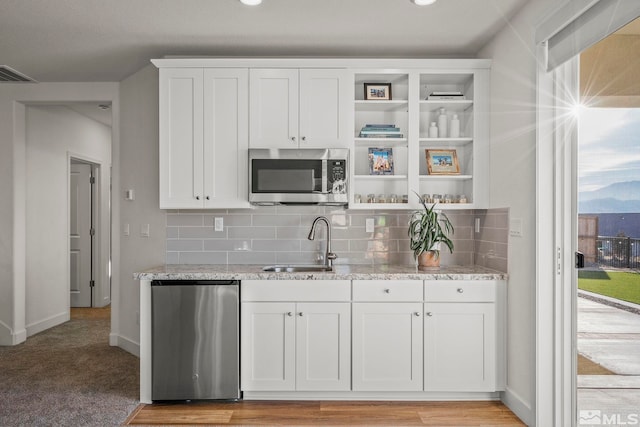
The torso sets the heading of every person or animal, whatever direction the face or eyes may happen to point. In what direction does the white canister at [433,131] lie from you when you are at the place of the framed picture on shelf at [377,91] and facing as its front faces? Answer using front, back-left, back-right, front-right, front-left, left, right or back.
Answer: left

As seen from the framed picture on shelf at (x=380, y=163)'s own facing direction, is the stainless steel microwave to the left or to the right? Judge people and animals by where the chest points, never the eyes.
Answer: on its right

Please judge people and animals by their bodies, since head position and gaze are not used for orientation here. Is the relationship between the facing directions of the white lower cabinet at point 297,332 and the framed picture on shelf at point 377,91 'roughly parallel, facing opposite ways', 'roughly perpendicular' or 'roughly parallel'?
roughly parallel

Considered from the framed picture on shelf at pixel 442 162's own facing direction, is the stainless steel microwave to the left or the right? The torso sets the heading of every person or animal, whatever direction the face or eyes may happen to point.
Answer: on its right

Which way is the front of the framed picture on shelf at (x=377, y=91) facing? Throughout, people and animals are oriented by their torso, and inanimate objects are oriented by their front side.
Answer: toward the camera

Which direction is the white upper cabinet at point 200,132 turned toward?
toward the camera

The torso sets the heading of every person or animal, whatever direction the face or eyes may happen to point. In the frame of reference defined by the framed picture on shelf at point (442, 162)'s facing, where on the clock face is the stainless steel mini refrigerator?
The stainless steel mini refrigerator is roughly at 2 o'clock from the framed picture on shelf.

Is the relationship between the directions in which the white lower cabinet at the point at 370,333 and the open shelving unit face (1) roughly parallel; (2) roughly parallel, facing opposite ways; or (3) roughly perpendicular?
roughly parallel

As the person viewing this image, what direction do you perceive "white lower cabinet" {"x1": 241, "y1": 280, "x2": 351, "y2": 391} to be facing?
facing the viewer

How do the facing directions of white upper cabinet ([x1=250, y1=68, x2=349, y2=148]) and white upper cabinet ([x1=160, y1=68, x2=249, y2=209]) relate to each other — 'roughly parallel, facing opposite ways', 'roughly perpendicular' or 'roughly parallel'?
roughly parallel

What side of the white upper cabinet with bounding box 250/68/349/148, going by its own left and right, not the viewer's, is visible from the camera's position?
front

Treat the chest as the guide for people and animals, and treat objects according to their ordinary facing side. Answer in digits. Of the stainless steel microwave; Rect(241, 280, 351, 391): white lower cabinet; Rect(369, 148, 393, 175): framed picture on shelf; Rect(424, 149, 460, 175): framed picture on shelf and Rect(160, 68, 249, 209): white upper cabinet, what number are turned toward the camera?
5

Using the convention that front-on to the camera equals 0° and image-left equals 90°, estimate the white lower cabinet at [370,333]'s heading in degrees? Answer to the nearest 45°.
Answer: approximately 0°

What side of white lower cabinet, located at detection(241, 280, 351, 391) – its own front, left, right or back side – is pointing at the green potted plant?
left
